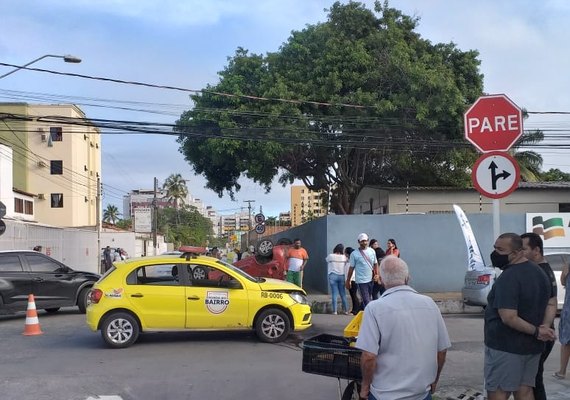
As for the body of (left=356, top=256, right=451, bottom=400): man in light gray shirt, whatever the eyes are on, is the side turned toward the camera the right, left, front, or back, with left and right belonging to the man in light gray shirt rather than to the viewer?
back

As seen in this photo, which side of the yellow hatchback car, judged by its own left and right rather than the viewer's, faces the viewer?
right

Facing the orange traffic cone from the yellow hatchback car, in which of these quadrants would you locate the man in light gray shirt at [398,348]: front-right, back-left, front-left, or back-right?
back-left

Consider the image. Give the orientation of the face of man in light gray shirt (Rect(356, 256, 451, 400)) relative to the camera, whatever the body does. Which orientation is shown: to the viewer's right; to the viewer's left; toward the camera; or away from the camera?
away from the camera

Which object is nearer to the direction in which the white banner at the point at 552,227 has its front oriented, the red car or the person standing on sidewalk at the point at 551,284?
the person standing on sidewalk

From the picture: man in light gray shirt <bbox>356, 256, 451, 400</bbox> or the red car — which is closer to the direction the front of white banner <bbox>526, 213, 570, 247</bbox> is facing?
the man in light gray shirt

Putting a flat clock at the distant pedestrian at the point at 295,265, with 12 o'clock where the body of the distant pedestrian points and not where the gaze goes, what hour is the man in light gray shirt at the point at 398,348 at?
The man in light gray shirt is roughly at 12 o'clock from the distant pedestrian.
